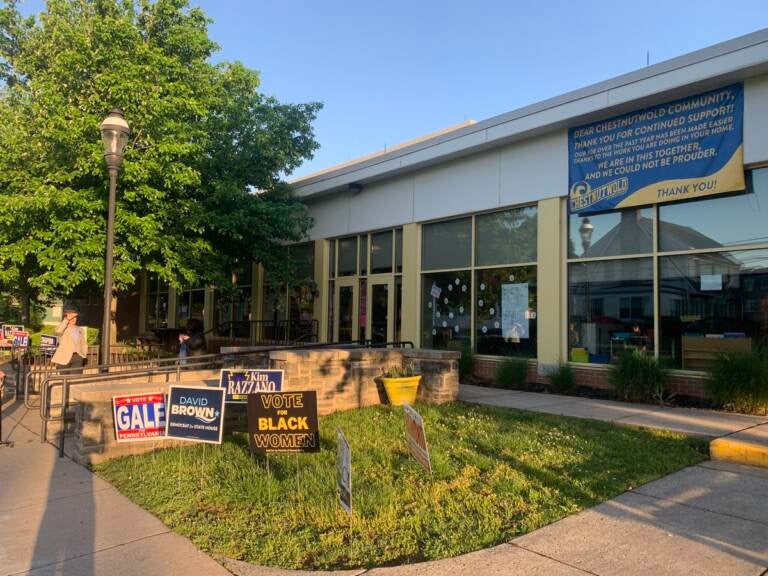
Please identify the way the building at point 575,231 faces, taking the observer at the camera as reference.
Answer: facing the viewer and to the left of the viewer

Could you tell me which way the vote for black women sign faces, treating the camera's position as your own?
facing the viewer

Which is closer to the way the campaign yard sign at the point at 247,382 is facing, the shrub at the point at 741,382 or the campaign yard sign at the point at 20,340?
the shrub

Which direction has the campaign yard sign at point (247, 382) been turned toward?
toward the camera

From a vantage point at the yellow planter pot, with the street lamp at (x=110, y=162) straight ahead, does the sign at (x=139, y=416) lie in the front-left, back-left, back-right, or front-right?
front-left

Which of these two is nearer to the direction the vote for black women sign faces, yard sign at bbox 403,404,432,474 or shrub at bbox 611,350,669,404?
the yard sign

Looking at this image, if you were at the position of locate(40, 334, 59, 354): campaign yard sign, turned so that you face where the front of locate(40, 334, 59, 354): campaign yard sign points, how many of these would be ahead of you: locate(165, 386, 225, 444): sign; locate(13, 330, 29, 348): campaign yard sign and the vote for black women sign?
2

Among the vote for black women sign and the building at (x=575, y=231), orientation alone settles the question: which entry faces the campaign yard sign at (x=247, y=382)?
the building

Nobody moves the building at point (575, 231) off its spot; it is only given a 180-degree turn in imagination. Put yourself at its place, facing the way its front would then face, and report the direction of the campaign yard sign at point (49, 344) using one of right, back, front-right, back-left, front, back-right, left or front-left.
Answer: back-left

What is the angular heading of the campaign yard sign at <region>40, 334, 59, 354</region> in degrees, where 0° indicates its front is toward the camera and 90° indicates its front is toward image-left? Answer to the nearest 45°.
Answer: approximately 0°

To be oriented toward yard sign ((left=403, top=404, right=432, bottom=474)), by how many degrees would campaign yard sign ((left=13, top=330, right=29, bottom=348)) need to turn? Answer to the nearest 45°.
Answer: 0° — it already faces it

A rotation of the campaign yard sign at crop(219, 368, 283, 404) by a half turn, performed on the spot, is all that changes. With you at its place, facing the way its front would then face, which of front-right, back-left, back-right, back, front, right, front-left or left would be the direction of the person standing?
front-left

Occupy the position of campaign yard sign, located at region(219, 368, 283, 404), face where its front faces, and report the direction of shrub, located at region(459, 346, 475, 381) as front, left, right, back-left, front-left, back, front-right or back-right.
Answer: back-left

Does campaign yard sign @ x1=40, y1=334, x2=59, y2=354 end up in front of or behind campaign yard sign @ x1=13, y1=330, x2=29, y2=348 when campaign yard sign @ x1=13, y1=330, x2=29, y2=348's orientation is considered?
in front

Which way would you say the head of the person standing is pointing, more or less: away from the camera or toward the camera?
toward the camera

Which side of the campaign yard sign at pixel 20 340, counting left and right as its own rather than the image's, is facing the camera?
front

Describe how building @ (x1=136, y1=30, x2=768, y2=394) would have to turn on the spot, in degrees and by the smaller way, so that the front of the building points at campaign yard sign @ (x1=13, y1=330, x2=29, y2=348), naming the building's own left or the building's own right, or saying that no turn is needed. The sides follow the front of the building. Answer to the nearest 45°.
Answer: approximately 45° to the building's own right
